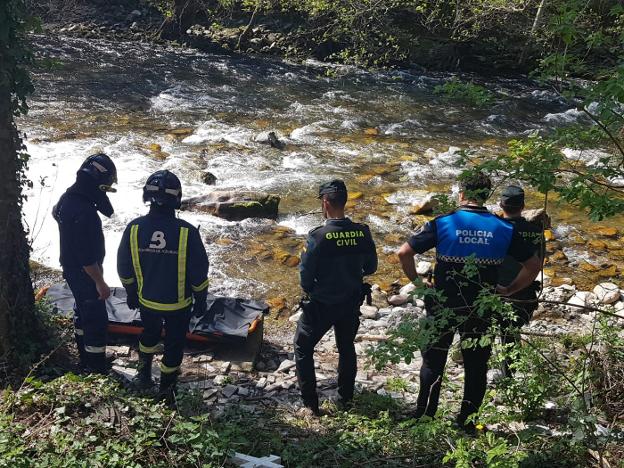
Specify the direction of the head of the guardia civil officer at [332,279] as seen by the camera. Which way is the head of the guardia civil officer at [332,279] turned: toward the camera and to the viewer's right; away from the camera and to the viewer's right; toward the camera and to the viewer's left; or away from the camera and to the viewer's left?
away from the camera and to the viewer's left

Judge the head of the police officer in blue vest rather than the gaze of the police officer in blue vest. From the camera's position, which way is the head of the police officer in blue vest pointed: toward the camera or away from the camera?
away from the camera

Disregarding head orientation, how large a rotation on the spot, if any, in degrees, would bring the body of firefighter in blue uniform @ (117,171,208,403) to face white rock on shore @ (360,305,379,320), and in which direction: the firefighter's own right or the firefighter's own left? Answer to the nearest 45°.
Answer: approximately 45° to the firefighter's own right

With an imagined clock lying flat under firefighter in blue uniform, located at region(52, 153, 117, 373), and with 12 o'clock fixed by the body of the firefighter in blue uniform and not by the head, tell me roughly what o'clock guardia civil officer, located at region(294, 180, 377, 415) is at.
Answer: The guardia civil officer is roughly at 1 o'clock from the firefighter in blue uniform.

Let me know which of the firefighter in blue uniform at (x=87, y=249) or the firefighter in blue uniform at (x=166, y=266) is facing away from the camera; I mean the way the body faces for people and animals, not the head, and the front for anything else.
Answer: the firefighter in blue uniform at (x=166, y=266)

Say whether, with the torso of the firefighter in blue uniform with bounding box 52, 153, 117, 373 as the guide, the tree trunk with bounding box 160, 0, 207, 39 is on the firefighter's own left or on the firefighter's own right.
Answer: on the firefighter's own left

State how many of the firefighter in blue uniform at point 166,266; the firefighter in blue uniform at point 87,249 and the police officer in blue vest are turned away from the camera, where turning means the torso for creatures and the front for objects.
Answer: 2

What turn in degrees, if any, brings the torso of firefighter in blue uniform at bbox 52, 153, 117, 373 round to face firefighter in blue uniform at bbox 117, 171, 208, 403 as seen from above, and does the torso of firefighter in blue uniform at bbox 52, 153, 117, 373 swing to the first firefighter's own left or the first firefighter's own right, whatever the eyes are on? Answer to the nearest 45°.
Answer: approximately 45° to the first firefighter's own right

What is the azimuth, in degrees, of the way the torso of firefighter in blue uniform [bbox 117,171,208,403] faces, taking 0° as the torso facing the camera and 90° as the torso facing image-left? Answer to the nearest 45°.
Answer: approximately 180°

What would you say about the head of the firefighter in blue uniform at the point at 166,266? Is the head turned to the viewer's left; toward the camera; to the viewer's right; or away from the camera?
away from the camera

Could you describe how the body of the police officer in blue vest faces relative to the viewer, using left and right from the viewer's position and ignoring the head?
facing away from the viewer

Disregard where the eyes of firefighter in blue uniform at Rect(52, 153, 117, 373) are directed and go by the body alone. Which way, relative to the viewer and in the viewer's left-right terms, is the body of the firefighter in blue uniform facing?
facing to the right of the viewer

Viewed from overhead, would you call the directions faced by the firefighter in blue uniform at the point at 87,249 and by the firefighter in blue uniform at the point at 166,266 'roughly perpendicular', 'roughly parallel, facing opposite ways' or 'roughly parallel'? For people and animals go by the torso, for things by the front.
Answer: roughly perpendicular
